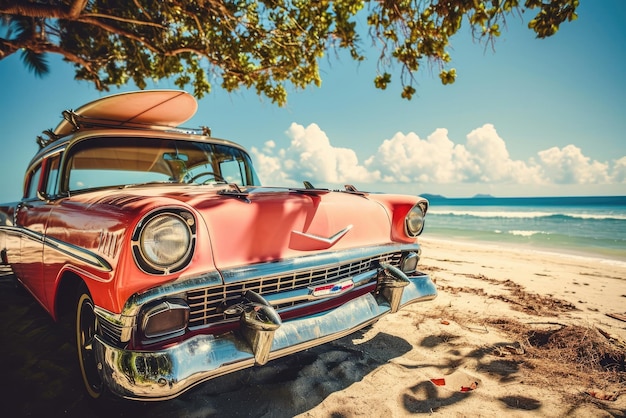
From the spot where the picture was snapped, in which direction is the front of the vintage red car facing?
facing the viewer and to the right of the viewer
